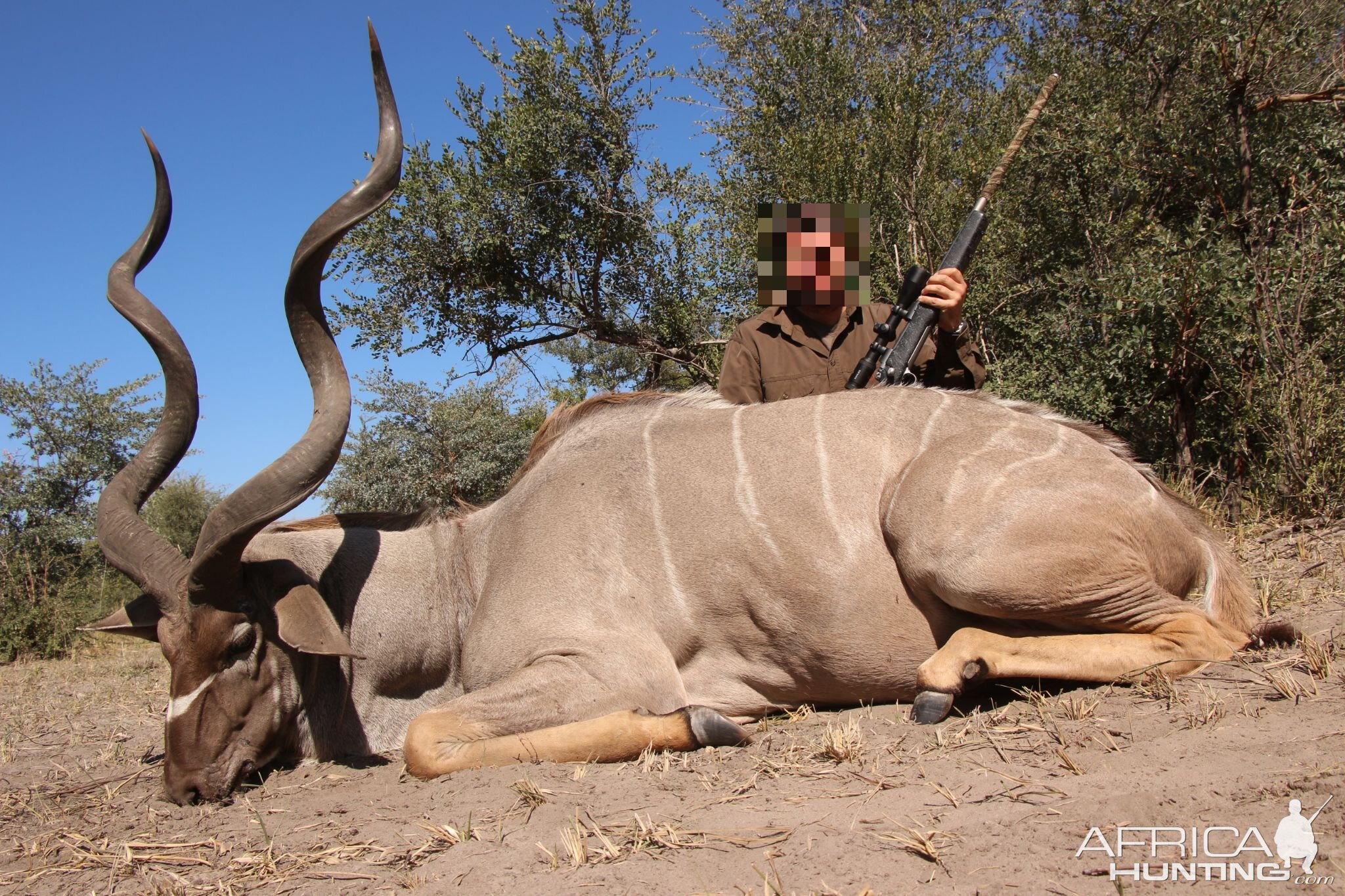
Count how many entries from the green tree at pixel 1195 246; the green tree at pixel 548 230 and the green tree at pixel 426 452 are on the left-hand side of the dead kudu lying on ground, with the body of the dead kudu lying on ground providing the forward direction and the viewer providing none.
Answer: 0

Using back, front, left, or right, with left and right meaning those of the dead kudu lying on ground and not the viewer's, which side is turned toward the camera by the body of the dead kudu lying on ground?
left

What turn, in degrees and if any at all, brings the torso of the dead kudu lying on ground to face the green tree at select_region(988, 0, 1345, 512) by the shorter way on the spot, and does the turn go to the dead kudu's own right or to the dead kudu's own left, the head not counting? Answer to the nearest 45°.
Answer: approximately 135° to the dead kudu's own right

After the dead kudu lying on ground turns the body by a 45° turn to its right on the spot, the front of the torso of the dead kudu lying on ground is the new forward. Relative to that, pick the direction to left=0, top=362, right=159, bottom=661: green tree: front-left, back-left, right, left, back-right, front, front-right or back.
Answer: front

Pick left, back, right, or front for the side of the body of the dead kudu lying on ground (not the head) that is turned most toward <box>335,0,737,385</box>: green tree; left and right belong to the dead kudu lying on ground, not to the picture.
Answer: right

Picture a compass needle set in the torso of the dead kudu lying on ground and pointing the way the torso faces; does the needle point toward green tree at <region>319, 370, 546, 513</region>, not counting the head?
no

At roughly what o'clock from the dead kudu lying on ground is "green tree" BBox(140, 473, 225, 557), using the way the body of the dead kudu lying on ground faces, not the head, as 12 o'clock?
The green tree is roughly at 2 o'clock from the dead kudu lying on ground.

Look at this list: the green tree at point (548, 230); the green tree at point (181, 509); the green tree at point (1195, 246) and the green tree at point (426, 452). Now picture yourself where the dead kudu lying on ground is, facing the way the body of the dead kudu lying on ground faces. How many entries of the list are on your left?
0

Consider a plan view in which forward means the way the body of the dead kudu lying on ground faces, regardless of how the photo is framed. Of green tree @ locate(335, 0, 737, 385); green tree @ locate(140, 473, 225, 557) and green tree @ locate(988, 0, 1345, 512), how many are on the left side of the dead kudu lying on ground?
0

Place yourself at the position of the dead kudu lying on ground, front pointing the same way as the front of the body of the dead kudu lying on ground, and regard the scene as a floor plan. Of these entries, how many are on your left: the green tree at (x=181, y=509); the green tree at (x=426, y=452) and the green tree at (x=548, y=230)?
0
